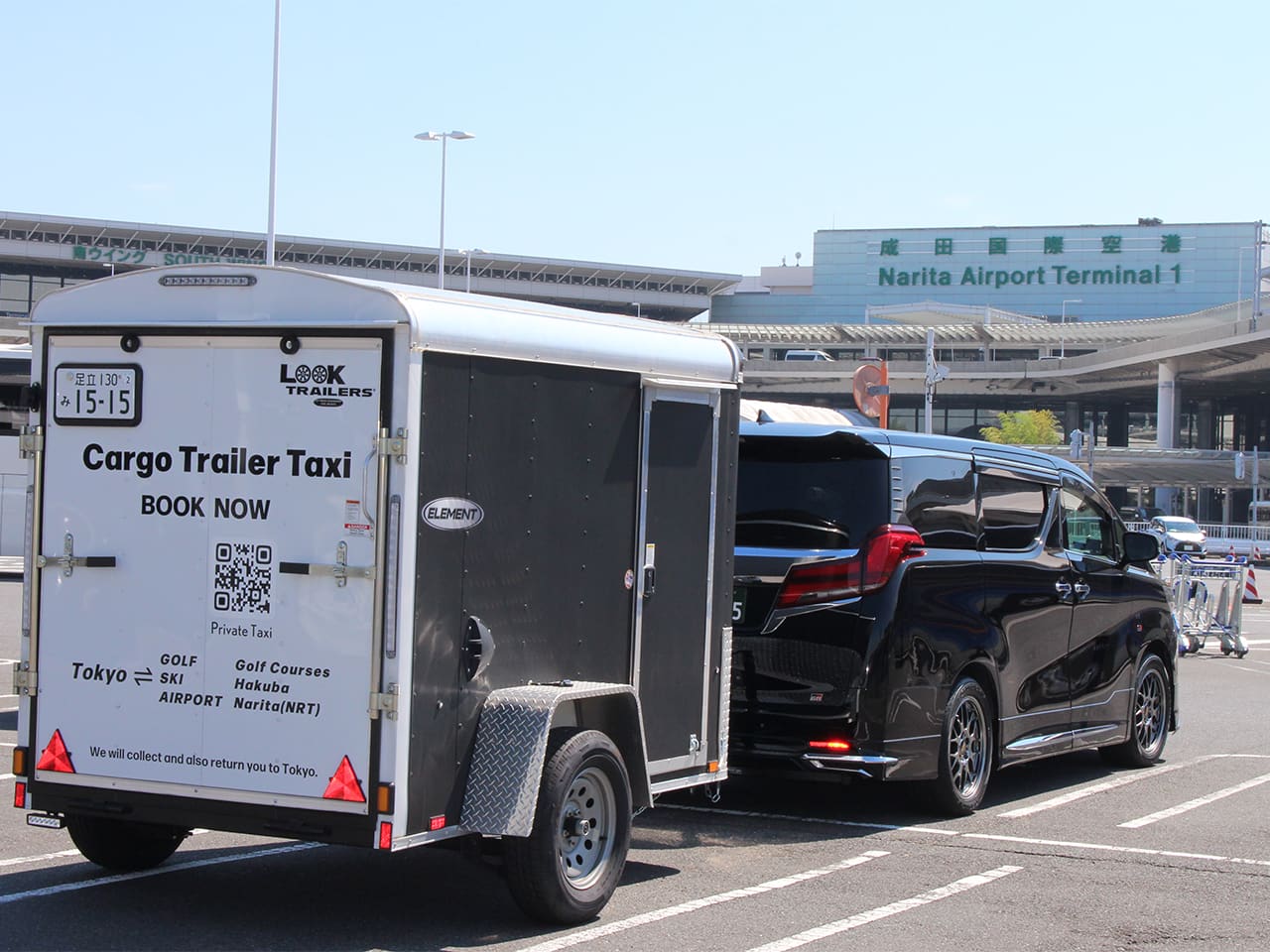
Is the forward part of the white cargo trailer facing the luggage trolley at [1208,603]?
yes

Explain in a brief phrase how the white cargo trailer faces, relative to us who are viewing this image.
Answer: facing away from the viewer and to the right of the viewer

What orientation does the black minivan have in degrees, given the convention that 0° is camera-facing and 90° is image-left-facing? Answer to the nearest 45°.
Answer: approximately 225°
